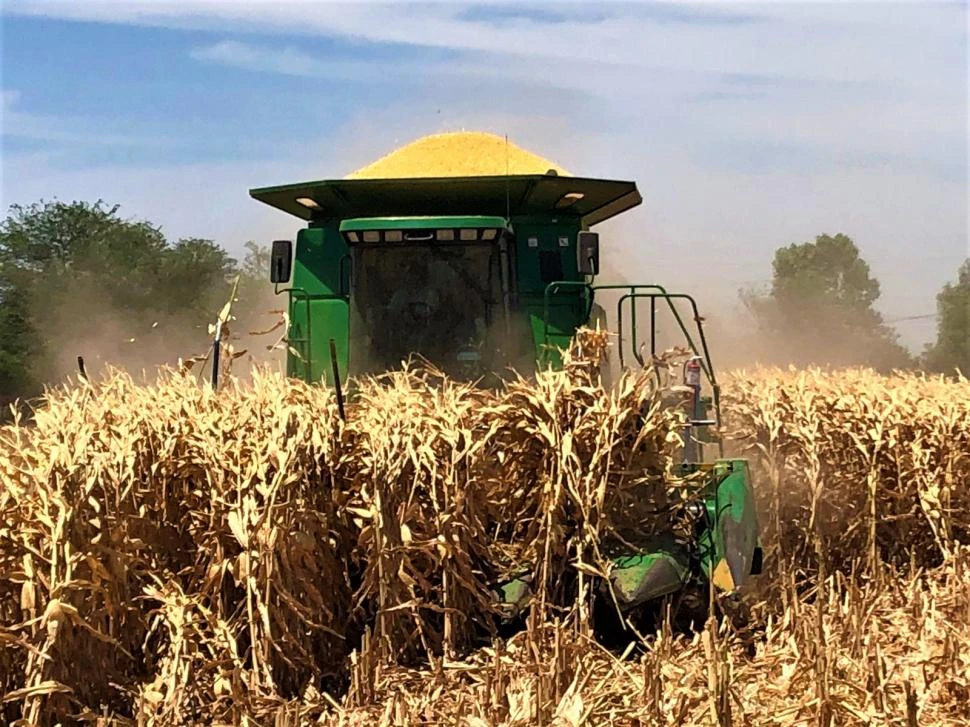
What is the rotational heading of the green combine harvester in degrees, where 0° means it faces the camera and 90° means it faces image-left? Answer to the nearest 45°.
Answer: approximately 0°

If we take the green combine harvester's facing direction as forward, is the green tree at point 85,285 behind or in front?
behind

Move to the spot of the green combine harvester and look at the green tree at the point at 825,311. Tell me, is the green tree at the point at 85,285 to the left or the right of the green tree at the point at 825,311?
left

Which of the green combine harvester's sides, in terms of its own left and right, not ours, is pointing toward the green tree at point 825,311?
back

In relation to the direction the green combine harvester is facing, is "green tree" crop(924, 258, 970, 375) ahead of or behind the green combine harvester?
behind
